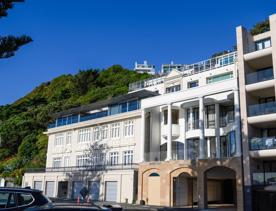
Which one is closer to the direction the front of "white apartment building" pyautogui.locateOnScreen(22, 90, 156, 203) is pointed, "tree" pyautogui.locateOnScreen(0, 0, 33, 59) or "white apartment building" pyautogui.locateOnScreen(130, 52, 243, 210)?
the tree

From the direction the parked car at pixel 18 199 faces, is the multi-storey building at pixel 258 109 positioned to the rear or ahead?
to the rear

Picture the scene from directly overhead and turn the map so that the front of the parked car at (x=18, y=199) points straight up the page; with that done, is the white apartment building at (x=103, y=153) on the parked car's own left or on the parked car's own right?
on the parked car's own right

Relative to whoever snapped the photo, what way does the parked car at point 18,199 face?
facing to the left of the viewer

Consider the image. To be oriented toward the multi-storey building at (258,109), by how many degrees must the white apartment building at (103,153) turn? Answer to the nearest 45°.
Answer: approximately 90° to its left

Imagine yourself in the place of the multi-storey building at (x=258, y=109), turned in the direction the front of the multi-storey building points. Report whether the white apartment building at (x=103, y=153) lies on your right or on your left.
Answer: on your right

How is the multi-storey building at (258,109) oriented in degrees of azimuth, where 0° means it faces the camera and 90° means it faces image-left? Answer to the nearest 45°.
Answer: approximately 45°
